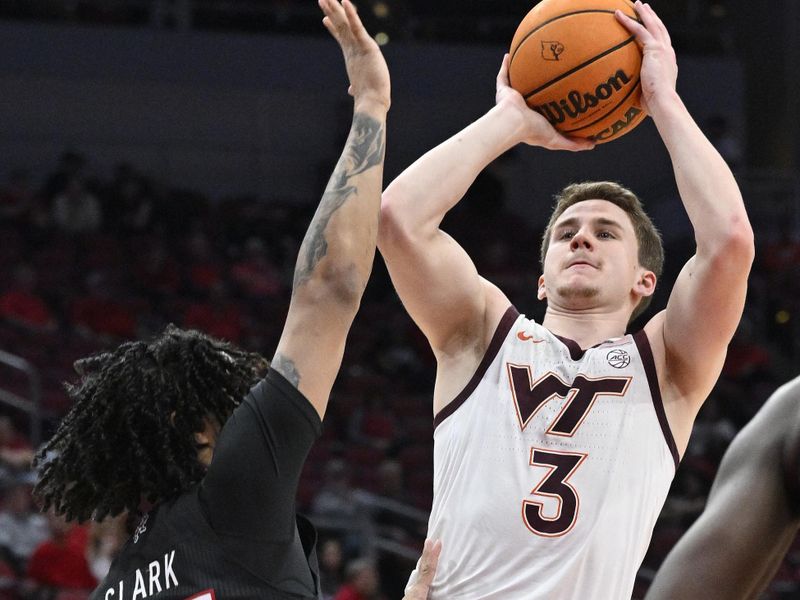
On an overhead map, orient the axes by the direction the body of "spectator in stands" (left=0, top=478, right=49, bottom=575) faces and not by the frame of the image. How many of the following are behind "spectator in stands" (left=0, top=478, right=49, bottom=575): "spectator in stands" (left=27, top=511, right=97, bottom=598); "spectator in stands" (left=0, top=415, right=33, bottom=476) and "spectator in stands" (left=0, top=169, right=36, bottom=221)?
2

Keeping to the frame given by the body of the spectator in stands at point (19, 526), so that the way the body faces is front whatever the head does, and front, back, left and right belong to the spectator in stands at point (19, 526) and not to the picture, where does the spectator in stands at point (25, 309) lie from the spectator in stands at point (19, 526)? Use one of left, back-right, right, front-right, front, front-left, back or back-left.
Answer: back

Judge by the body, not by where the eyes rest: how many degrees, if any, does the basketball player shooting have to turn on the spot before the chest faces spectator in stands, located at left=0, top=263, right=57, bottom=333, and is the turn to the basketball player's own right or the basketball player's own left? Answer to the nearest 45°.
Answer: approximately 135° to the basketball player's own right

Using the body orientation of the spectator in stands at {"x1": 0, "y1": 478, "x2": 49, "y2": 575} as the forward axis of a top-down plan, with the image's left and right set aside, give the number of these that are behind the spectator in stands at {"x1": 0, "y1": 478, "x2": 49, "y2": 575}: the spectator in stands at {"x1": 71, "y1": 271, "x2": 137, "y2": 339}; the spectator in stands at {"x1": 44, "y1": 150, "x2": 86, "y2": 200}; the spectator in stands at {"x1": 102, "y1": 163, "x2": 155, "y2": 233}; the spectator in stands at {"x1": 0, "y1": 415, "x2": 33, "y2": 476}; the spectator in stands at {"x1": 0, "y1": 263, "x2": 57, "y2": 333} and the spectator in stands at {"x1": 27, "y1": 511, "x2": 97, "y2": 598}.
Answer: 5

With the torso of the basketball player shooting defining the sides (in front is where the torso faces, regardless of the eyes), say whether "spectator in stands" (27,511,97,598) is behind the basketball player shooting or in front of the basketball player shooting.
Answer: behind

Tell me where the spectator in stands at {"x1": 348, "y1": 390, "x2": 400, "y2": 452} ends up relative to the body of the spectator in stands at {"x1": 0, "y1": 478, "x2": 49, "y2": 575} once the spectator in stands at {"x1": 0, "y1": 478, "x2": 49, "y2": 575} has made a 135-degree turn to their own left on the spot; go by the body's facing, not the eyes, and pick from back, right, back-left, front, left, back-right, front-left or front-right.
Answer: front

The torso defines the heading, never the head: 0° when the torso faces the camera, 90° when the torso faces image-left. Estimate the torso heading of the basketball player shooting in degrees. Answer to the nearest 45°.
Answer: approximately 0°

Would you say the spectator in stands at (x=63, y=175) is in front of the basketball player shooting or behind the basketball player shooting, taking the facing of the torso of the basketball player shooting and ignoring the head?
behind

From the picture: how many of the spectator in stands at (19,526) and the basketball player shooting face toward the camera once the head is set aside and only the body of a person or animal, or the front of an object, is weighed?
2

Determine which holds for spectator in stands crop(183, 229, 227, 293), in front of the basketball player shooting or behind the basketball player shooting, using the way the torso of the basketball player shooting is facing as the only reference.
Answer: behind

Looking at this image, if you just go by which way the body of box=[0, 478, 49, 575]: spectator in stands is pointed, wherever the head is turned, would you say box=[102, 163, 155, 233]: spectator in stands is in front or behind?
behind
